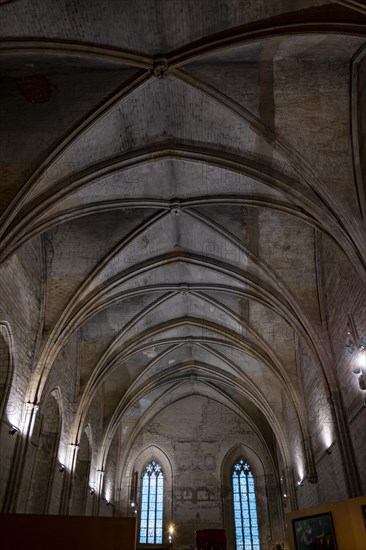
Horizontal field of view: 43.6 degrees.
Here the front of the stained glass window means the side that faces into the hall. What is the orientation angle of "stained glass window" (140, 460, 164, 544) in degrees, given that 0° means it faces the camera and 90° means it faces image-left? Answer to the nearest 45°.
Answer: approximately 0°

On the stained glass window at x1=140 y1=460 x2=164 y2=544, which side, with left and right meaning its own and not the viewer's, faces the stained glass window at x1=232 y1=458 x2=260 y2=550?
left

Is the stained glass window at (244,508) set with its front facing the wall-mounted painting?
yes

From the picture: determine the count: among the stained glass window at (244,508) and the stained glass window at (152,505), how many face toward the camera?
2

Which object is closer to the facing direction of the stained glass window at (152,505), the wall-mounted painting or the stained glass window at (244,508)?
the wall-mounted painting

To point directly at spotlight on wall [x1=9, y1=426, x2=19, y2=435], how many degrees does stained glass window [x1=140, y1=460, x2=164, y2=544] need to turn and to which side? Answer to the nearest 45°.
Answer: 0° — it already faces it

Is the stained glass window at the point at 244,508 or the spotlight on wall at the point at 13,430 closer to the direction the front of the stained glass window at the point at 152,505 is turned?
the spotlight on wall

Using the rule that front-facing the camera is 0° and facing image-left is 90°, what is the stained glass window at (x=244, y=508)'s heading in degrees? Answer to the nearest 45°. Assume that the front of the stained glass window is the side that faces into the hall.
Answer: approximately 0°

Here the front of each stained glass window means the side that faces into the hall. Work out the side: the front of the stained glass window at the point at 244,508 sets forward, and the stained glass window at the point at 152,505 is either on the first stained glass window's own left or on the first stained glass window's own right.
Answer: on the first stained glass window's own right
